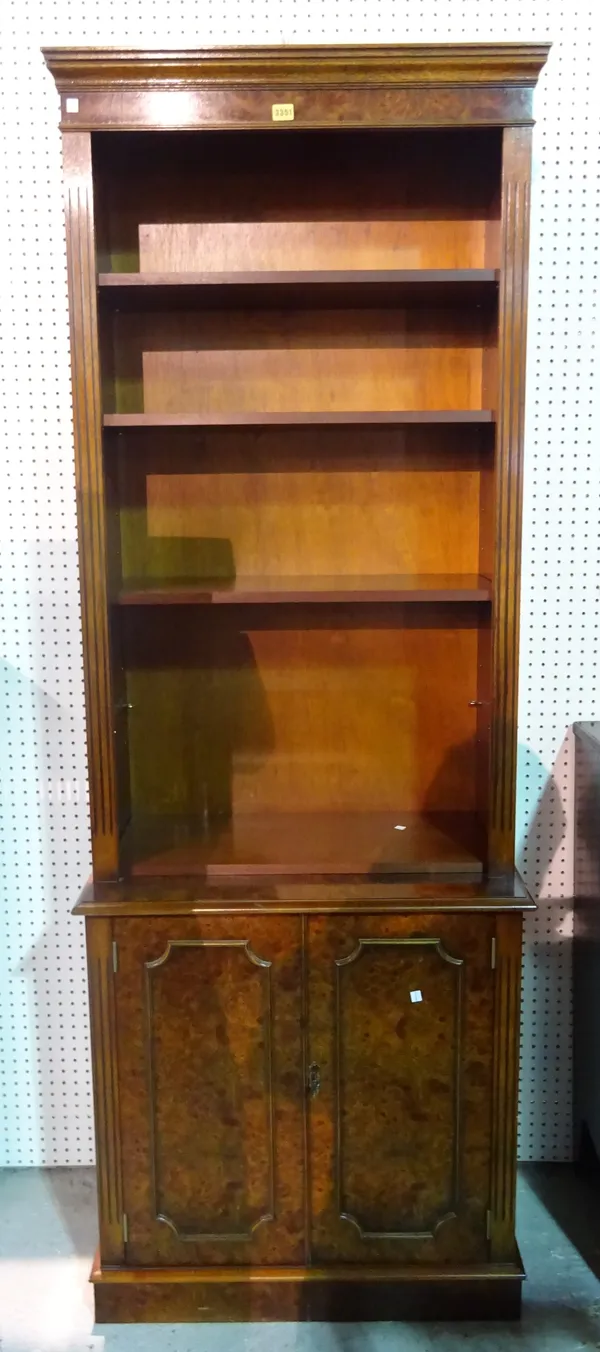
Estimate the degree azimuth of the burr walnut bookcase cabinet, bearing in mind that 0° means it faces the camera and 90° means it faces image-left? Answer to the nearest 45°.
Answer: approximately 0°
